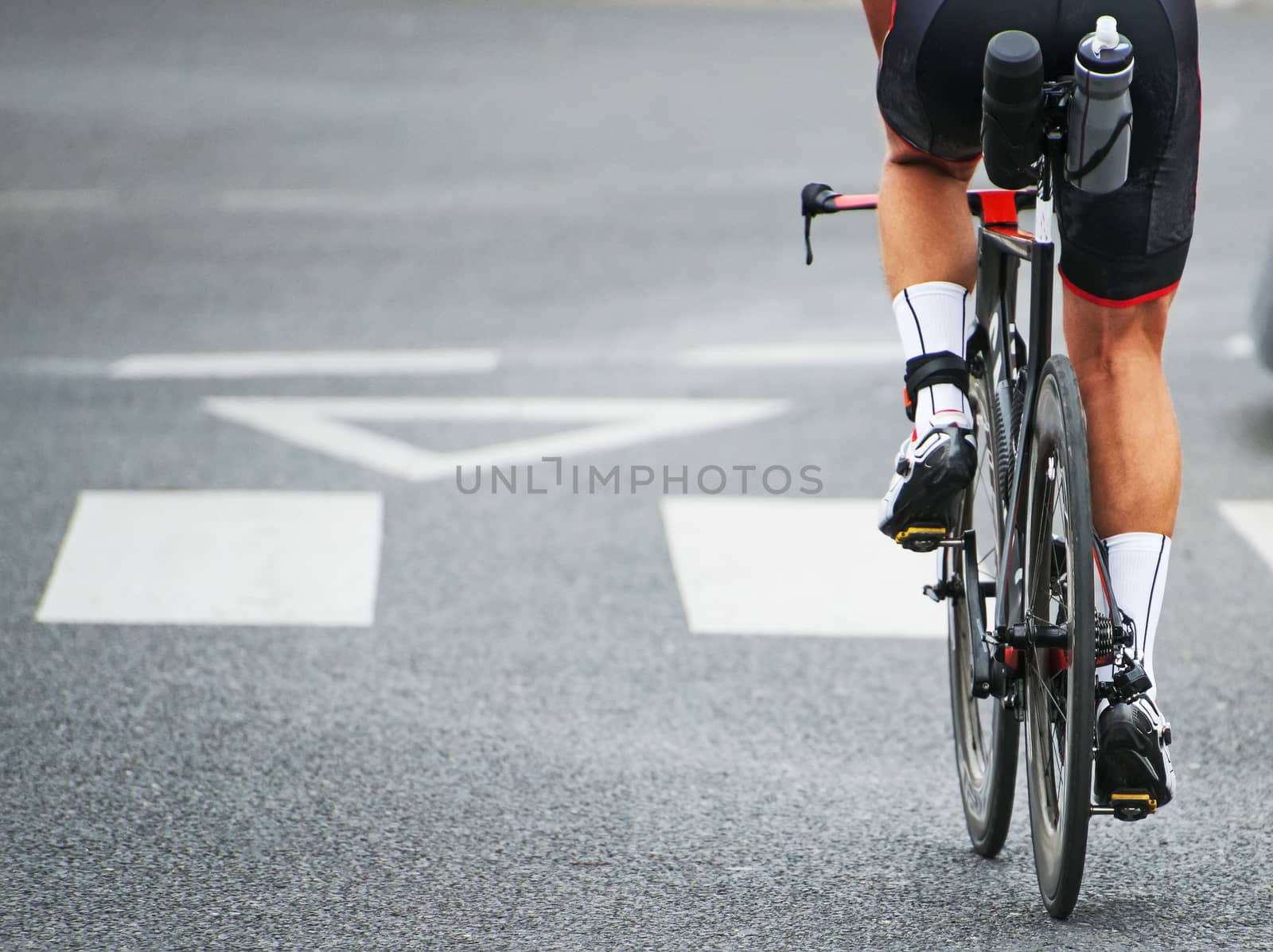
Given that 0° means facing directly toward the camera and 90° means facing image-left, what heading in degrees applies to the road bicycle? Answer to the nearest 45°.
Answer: approximately 180°
